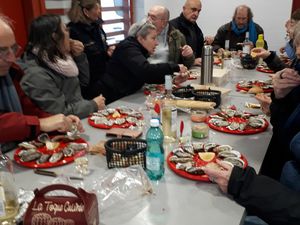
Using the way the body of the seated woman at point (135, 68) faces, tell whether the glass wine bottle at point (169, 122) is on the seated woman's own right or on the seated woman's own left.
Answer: on the seated woman's own right

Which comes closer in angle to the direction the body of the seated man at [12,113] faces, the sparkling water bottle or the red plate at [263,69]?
the sparkling water bottle

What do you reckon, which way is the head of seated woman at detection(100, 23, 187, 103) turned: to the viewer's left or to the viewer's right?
to the viewer's right

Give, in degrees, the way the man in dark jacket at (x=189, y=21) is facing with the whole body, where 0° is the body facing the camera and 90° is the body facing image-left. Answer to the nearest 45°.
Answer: approximately 315°

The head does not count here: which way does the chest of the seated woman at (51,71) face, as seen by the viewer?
to the viewer's right

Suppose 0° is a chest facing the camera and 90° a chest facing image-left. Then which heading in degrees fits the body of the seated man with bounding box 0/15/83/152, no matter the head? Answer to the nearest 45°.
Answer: approximately 315°

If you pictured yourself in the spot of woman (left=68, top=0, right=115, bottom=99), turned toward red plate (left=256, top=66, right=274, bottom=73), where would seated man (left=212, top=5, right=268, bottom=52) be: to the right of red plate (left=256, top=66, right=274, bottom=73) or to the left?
left

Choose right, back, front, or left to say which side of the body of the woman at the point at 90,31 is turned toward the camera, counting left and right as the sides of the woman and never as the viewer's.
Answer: right

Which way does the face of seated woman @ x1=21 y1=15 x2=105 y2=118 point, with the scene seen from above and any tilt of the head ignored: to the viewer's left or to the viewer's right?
to the viewer's right
